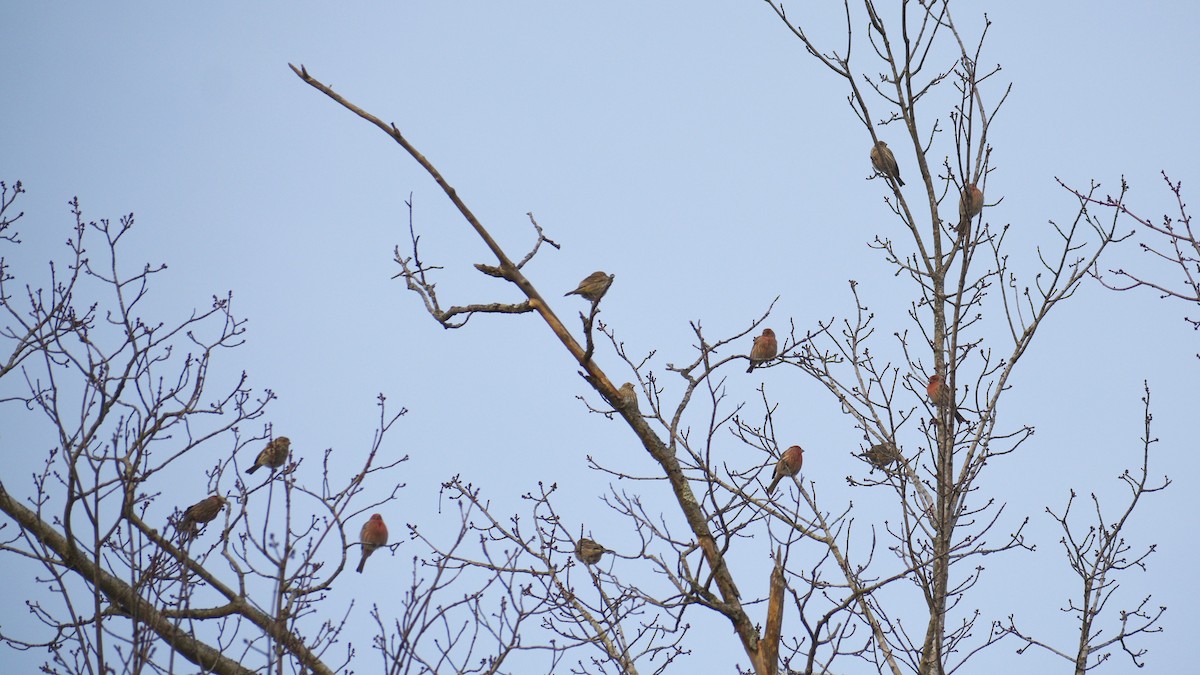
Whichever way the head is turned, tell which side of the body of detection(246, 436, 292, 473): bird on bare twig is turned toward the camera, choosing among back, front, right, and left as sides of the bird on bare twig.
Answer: right

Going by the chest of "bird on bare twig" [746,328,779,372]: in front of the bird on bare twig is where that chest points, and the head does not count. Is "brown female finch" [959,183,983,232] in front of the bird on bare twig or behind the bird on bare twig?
in front

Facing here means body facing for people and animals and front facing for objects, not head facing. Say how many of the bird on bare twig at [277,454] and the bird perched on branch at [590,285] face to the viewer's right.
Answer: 2

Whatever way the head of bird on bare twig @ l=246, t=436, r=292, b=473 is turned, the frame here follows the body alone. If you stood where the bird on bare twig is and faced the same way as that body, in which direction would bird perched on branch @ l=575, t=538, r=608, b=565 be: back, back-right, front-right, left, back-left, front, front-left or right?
front-right

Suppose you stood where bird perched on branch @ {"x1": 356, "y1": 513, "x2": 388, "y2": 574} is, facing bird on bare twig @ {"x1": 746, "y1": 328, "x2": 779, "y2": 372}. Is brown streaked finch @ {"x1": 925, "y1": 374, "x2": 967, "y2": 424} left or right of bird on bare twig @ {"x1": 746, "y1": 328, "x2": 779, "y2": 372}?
right

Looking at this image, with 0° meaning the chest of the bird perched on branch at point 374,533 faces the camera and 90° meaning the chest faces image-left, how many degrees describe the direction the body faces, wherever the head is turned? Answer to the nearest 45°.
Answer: approximately 315°

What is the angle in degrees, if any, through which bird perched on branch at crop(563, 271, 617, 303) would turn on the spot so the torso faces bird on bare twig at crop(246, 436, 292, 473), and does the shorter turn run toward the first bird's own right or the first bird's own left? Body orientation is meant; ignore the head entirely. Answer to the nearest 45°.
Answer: approximately 135° to the first bird's own left

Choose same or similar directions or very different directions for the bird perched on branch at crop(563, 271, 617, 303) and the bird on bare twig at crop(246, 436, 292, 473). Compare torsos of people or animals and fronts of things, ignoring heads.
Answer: same or similar directions

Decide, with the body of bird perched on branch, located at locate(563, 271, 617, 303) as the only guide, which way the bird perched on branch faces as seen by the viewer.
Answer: to the viewer's right

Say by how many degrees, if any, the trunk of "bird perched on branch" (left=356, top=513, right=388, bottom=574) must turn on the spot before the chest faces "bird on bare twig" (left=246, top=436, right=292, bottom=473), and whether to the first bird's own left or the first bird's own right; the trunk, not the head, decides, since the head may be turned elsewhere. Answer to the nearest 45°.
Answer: approximately 135° to the first bird's own right
